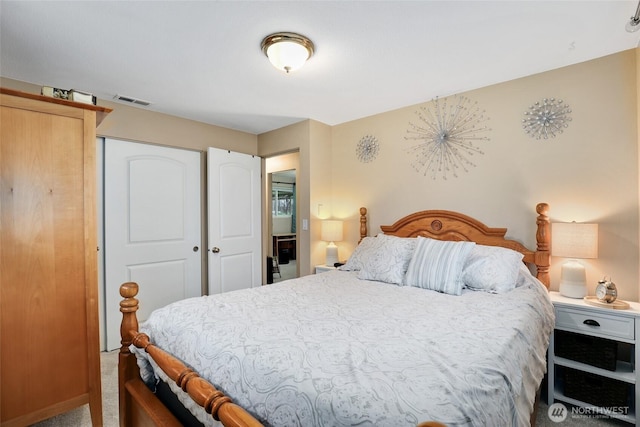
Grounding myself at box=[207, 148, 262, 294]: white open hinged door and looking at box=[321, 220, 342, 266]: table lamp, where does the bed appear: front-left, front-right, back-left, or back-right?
front-right

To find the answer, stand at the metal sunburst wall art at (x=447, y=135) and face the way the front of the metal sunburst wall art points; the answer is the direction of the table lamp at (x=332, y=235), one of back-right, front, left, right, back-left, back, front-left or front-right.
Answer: right

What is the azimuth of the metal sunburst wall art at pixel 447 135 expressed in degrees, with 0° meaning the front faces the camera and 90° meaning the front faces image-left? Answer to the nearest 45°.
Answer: approximately 0°

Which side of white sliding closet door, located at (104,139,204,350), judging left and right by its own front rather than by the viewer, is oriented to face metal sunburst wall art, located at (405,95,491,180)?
front

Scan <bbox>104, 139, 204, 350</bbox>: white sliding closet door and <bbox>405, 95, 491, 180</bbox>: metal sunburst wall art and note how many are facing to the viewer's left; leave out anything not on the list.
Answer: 0

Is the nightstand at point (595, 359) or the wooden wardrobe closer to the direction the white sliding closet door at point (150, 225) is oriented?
the nightstand

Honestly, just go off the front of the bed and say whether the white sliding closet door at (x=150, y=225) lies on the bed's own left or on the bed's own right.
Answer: on the bed's own right

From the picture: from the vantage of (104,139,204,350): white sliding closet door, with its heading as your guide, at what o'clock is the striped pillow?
The striped pillow is roughly at 12 o'clock from the white sliding closet door.

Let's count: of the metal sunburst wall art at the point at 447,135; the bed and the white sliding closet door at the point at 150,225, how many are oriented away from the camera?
0

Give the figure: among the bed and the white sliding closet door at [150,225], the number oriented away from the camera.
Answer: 0

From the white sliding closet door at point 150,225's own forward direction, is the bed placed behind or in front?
in front

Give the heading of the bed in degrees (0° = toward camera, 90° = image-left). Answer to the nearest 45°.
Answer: approximately 45°

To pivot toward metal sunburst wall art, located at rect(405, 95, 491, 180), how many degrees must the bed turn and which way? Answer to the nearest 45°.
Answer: approximately 180°

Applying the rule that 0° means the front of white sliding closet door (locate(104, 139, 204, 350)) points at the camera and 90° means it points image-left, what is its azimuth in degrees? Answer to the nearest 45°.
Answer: approximately 315°

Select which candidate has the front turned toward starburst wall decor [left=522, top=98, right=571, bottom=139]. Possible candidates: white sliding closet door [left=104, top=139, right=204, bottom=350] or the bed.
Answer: the white sliding closet door

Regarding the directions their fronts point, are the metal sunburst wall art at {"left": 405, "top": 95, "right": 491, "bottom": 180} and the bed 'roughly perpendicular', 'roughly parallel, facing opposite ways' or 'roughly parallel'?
roughly parallel

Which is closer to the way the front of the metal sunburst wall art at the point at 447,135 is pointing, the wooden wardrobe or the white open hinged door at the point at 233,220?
the wooden wardrobe

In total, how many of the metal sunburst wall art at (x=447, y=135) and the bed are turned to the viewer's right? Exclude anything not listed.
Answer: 0

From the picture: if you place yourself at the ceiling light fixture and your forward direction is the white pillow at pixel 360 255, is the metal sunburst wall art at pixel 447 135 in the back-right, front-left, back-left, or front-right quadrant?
front-right
